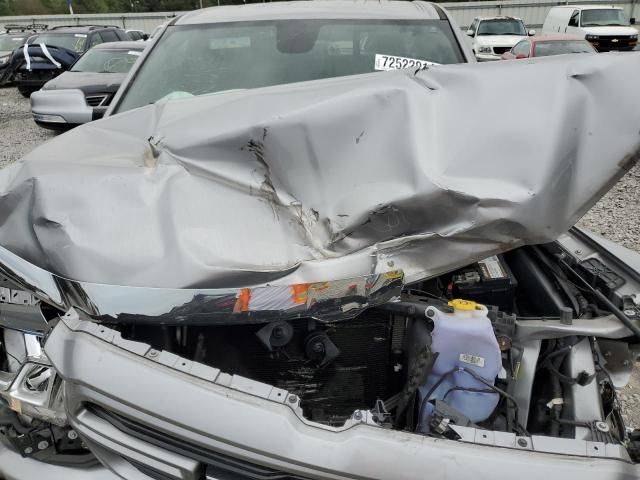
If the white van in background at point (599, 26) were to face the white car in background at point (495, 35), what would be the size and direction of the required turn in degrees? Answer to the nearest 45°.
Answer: approximately 90° to its right

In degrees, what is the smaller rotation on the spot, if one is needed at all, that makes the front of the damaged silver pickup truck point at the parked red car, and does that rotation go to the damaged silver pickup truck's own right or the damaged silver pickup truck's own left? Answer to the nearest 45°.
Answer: approximately 135° to the damaged silver pickup truck's own left

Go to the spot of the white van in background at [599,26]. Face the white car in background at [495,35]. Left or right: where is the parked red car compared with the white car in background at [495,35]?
left

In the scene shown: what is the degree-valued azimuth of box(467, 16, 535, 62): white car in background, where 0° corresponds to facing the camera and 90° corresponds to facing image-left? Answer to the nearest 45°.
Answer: approximately 0°

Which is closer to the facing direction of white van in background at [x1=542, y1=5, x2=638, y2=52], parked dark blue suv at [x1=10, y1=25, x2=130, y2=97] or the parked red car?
the parked red car

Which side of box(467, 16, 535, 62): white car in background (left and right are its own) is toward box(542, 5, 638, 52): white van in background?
left

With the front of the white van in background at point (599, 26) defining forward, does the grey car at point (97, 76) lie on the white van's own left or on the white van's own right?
on the white van's own right

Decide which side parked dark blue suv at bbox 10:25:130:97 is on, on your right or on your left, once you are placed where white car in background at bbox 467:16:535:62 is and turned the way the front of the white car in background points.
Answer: on your right

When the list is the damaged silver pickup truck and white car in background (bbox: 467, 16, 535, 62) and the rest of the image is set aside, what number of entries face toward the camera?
2

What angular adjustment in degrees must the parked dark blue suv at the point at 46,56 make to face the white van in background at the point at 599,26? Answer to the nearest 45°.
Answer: approximately 135° to its left
